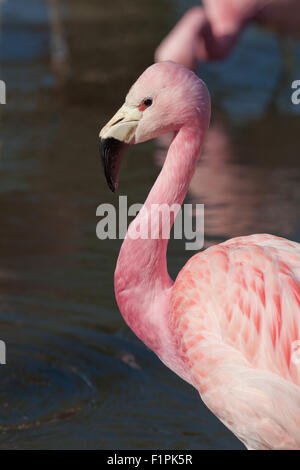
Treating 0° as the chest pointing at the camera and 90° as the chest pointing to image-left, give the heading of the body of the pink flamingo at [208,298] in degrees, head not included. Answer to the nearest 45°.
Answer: approximately 90°

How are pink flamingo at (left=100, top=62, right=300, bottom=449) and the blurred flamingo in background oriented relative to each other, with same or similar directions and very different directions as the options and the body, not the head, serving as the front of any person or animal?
same or similar directions

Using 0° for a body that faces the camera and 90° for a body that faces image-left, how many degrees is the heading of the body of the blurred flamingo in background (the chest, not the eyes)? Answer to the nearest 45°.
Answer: approximately 90°

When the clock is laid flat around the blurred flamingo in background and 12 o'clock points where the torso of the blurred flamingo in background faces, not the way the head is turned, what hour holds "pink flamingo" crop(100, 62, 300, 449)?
The pink flamingo is roughly at 9 o'clock from the blurred flamingo in background.

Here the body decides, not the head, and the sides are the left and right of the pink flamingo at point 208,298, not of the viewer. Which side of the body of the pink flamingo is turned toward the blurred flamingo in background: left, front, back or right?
right

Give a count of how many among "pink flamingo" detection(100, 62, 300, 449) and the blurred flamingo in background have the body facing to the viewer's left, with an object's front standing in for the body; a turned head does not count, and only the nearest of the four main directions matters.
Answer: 2
